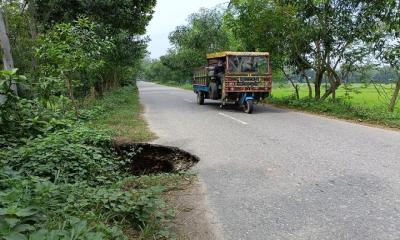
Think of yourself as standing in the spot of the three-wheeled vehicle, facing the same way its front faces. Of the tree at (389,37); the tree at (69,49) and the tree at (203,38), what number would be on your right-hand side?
1

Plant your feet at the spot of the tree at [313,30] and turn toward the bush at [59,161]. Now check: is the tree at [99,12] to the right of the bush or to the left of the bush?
right

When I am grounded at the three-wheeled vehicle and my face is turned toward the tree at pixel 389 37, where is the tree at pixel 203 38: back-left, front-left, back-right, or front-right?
back-left

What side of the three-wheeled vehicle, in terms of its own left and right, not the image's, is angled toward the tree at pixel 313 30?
left

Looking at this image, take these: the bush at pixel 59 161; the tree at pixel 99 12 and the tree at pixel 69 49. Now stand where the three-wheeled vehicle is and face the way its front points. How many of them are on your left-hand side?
0

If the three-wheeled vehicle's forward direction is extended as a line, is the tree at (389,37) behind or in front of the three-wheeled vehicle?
in front

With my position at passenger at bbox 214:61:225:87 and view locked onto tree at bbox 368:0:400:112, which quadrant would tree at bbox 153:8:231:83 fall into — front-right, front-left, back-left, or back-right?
back-left

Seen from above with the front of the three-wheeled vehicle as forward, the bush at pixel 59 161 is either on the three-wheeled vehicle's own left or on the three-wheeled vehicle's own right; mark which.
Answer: on the three-wheeled vehicle's own right

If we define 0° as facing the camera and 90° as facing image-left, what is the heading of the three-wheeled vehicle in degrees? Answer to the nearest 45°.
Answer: approximately 315°

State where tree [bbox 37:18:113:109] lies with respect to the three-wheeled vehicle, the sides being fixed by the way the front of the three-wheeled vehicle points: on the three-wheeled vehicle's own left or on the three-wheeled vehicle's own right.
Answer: on the three-wheeled vehicle's own right

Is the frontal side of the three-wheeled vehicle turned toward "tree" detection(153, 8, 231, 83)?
no
